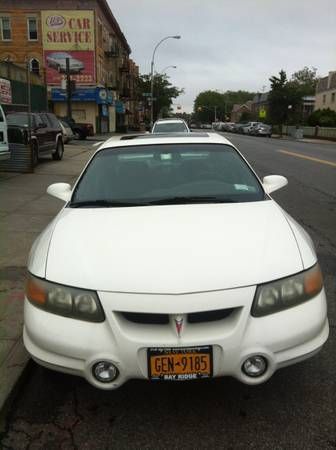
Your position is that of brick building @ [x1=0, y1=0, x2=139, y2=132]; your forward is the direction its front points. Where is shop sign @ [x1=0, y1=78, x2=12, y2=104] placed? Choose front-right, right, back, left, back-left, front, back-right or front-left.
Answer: right

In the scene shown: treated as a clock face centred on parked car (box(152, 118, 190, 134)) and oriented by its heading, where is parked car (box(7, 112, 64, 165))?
parked car (box(7, 112, 64, 165)) is roughly at 2 o'clock from parked car (box(152, 118, 190, 134)).

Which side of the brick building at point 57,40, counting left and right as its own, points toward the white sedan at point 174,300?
right

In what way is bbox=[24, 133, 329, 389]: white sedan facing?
toward the camera

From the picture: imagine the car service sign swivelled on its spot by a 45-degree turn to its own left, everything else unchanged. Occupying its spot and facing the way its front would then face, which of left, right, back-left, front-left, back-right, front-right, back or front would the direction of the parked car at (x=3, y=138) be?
front-right

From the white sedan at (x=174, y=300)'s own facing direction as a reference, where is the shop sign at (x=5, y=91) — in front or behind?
behind

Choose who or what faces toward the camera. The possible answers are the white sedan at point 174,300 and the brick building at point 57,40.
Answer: the white sedan

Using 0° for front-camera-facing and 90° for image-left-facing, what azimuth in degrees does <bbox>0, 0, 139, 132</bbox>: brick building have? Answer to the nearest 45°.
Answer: approximately 270°

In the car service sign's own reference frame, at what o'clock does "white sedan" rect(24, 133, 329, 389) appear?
The white sedan is roughly at 12 o'clock from the car service sign.

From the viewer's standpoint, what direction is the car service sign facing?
toward the camera

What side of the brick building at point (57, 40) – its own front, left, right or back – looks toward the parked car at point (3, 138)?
right

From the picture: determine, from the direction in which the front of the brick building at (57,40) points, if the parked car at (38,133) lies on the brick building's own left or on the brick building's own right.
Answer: on the brick building's own right

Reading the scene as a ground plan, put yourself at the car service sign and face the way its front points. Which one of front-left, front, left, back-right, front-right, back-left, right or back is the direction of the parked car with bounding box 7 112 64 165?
front

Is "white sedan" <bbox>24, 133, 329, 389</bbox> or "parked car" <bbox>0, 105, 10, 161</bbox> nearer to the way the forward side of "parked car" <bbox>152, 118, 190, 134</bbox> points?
the white sedan

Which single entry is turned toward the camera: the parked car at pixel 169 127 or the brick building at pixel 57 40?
the parked car

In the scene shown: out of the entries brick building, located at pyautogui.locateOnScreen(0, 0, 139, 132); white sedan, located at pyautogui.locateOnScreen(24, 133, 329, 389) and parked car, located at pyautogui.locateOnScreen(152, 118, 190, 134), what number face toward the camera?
2

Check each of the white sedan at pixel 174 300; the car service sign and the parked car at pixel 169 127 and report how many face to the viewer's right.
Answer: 0

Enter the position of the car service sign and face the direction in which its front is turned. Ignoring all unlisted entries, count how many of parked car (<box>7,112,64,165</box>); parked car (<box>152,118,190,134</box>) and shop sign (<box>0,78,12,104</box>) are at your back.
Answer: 0
